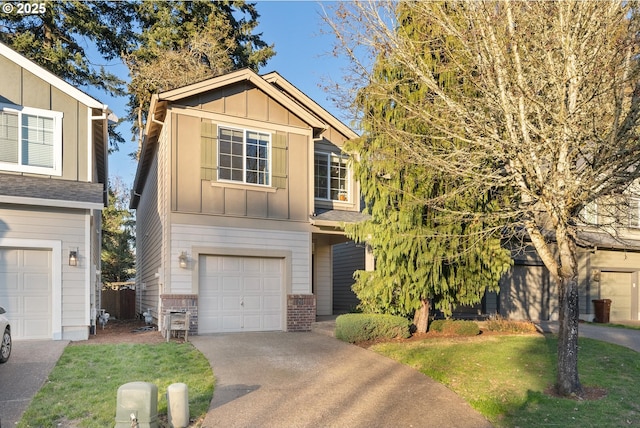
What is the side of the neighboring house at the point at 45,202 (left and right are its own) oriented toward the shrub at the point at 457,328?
left

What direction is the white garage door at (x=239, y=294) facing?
toward the camera

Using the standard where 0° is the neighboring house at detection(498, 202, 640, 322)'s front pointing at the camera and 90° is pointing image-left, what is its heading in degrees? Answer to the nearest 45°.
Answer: approximately 0°

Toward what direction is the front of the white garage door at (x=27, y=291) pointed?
toward the camera

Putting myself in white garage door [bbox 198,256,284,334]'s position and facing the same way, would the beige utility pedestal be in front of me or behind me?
in front

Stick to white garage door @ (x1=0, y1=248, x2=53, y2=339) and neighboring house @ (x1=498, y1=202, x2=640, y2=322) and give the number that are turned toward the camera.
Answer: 2

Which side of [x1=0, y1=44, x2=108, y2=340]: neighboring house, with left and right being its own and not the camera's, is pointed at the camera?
front
